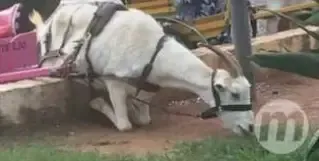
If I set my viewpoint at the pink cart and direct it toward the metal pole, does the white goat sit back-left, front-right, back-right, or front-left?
front-right

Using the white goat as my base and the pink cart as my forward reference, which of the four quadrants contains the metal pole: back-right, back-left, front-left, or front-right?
back-right

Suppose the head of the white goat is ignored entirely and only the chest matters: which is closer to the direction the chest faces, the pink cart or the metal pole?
the metal pole

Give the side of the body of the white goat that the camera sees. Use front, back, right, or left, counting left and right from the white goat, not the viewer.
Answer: right

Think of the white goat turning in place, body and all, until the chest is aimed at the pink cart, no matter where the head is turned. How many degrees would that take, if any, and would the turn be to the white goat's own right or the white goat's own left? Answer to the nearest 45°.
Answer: approximately 135° to the white goat's own left
